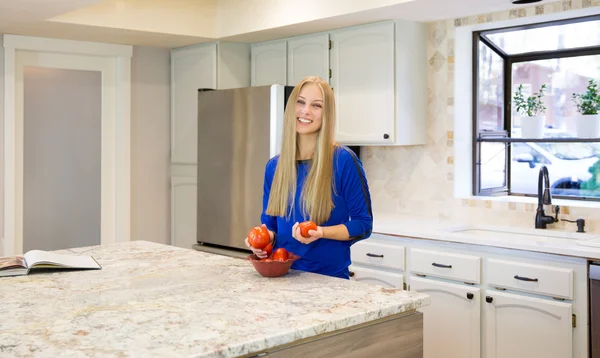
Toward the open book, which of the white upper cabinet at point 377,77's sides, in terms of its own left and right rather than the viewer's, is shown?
front

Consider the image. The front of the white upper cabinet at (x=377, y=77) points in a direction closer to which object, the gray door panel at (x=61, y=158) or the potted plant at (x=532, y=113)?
the gray door panel

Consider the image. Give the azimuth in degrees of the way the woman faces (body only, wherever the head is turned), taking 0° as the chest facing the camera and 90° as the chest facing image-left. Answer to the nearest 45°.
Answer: approximately 45°

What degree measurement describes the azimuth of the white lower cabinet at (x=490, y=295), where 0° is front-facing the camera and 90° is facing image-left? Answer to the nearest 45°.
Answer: approximately 45°

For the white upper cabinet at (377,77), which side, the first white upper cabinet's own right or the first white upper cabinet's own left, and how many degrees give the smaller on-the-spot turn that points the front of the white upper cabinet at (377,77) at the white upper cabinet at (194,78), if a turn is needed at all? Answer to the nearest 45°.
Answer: approximately 90° to the first white upper cabinet's own right

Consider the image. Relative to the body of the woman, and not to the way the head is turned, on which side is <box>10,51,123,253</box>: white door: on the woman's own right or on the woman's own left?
on the woman's own right

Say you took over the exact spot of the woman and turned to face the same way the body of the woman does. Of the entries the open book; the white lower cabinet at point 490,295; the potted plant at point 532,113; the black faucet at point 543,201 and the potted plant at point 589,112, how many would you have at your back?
4

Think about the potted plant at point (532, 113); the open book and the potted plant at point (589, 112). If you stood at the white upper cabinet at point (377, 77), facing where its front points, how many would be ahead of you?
1

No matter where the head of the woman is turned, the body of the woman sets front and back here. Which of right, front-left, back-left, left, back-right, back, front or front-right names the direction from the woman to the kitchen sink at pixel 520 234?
back

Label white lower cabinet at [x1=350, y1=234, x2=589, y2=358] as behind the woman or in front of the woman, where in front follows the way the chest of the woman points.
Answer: behind

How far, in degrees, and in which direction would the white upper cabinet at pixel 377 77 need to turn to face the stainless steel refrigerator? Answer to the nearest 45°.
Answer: approximately 45° to its right
